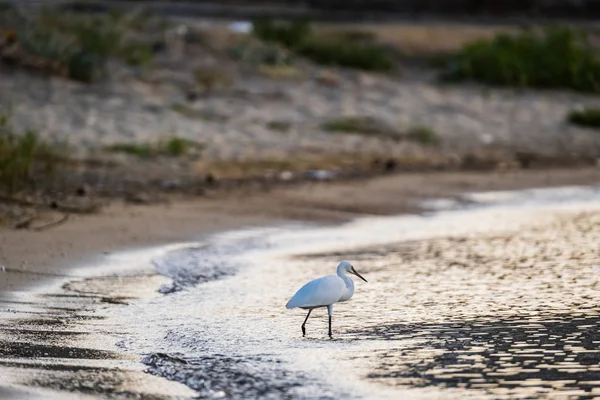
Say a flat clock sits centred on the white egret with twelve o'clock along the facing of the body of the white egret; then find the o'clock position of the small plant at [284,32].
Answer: The small plant is roughly at 9 o'clock from the white egret.

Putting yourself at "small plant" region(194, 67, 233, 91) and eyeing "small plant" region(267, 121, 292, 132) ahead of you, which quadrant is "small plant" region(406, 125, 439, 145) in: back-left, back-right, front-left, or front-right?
front-left

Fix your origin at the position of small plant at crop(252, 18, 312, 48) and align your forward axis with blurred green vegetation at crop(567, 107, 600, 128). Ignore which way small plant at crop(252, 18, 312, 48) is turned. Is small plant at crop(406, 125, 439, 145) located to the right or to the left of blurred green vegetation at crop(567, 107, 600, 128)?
right

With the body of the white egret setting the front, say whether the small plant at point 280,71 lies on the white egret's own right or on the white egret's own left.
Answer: on the white egret's own left

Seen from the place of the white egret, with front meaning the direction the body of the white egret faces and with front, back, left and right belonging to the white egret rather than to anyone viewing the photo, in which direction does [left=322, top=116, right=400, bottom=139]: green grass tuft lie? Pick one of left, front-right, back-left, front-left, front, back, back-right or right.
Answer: left

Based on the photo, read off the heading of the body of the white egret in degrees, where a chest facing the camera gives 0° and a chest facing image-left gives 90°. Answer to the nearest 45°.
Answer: approximately 270°

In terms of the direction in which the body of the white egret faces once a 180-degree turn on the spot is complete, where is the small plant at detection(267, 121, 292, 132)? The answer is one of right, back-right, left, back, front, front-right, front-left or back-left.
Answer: right

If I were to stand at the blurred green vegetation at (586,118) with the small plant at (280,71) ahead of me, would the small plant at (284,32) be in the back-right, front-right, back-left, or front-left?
front-right

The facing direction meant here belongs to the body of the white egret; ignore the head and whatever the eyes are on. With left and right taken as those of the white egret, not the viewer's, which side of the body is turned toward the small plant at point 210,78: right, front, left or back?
left

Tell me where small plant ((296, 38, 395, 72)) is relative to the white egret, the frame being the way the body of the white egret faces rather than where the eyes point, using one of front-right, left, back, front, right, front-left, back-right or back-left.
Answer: left

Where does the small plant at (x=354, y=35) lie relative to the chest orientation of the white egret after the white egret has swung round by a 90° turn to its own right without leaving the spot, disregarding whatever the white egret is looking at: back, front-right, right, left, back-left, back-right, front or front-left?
back
